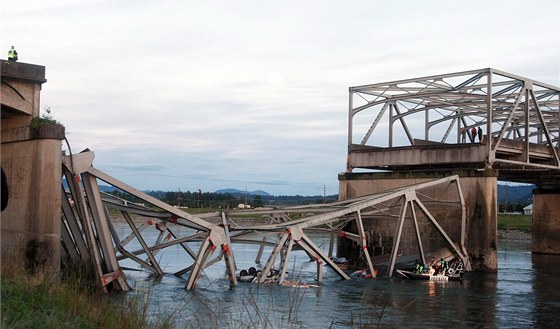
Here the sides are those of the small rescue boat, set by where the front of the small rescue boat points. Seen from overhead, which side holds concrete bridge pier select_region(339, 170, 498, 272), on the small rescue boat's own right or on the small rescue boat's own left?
on the small rescue boat's own right

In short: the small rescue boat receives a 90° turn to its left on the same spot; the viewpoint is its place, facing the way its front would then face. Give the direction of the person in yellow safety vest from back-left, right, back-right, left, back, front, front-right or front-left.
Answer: front-right

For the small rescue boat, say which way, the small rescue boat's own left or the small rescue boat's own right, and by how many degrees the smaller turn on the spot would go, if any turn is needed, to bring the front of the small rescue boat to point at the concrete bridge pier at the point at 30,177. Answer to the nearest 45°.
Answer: approximately 45° to the small rescue boat's own left

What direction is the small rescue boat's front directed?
to the viewer's left
